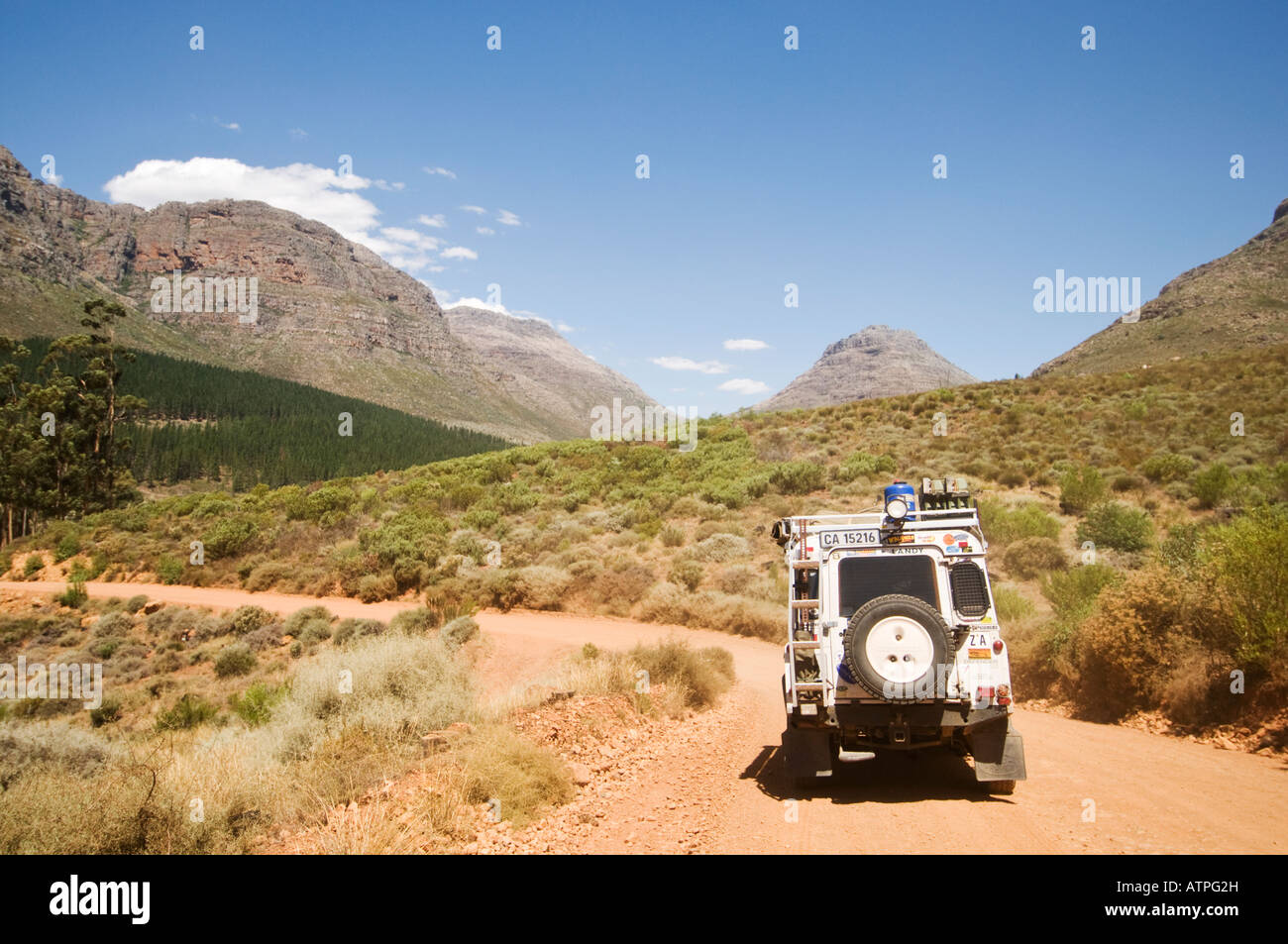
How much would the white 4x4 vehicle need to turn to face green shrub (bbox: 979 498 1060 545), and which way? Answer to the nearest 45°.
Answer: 0° — it already faces it

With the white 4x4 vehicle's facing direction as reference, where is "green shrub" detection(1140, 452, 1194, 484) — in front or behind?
in front

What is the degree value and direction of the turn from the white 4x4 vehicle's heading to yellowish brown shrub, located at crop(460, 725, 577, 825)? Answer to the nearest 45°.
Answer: approximately 90° to its left

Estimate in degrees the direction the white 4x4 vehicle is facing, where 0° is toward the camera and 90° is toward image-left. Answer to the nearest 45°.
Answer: approximately 180°

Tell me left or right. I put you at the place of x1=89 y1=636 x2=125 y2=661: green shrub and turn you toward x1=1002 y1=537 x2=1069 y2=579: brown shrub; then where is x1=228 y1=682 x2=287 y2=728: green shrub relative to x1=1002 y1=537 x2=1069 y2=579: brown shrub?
right

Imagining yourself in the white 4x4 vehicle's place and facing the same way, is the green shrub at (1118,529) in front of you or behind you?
in front
